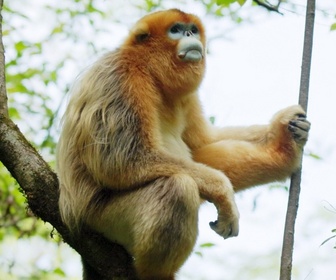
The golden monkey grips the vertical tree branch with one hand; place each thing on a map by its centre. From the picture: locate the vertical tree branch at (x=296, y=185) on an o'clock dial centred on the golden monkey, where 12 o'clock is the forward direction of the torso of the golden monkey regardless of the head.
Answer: The vertical tree branch is roughly at 11 o'clock from the golden monkey.

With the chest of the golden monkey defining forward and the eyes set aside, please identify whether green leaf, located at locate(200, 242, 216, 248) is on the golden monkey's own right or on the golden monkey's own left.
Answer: on the golden monkey's own left

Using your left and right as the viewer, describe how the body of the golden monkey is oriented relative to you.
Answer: facing the viewer and to the right of the viewer
